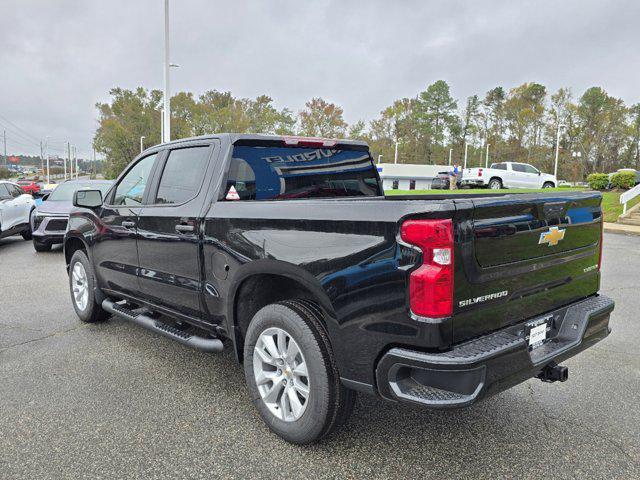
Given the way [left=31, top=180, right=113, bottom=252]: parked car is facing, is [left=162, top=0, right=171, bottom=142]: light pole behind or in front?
behind

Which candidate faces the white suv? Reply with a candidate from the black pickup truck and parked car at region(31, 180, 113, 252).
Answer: the black pickup truck

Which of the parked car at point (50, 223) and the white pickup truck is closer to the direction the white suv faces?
the parked car

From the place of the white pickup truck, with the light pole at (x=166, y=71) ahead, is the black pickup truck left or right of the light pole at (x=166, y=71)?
left

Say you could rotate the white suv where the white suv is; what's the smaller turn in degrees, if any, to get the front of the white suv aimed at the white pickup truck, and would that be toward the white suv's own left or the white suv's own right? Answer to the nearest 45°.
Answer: approximately 135° to the white suv's own left

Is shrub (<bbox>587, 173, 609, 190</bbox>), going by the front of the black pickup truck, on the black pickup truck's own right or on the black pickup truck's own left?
on the black pickup truck's own right

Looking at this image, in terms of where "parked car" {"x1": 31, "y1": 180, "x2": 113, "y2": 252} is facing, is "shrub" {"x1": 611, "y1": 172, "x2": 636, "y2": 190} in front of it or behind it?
behind

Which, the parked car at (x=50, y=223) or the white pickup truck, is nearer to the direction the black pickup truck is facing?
the parked car

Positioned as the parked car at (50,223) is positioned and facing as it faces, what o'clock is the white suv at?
The white suv is roughly at 4 o'clock from the parked car.

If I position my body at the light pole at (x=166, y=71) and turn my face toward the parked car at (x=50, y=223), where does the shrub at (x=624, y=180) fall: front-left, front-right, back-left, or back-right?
back-left
